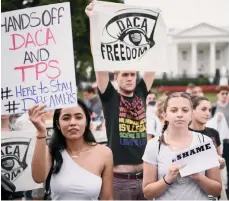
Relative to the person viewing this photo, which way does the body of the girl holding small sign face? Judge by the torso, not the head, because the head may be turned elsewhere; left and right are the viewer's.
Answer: facing the viewer

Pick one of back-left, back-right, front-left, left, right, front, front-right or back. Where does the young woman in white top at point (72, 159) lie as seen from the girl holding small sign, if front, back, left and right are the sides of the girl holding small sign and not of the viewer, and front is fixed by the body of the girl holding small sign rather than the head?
right

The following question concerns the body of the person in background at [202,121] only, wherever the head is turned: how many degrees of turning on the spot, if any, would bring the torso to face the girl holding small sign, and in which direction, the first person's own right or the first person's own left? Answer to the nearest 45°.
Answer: approximately 45° to the first person's own right

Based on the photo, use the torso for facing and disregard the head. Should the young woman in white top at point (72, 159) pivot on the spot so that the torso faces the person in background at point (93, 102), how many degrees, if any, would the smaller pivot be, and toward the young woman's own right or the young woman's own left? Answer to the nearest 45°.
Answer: approximately 180°

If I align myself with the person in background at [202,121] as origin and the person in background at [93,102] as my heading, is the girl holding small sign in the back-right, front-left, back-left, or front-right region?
back-left

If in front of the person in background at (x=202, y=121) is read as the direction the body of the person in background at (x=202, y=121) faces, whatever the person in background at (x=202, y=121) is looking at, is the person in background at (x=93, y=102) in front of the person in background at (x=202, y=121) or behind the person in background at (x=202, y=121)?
behind

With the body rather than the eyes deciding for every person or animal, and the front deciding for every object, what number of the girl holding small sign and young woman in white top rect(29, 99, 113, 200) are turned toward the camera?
2

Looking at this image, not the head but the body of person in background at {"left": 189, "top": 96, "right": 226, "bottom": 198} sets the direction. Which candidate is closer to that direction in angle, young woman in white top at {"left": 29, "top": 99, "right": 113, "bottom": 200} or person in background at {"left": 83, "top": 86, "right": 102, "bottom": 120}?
the young woman in white top

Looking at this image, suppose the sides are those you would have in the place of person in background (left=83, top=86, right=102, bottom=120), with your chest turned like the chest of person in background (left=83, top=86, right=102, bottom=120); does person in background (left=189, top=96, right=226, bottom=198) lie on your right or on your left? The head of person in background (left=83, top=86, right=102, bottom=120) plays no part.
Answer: on your left

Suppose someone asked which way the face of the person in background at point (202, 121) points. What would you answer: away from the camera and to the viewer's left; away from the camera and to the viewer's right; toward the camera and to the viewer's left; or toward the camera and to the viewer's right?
toward the camera and to the viewer's right

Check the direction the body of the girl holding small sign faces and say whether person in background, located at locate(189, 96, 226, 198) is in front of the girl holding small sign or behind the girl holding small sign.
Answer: behind

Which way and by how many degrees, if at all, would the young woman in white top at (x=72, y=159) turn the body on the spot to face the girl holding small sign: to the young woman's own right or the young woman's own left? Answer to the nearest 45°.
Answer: approximately 90° to the young woman's own left

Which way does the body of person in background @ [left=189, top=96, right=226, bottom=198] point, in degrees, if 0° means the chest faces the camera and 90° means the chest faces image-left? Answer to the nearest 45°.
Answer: approximately 315°

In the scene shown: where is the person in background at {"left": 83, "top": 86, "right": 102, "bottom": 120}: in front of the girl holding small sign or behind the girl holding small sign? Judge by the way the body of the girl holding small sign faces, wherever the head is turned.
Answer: behind

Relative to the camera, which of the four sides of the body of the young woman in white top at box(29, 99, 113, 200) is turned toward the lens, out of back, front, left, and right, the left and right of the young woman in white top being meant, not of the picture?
front
